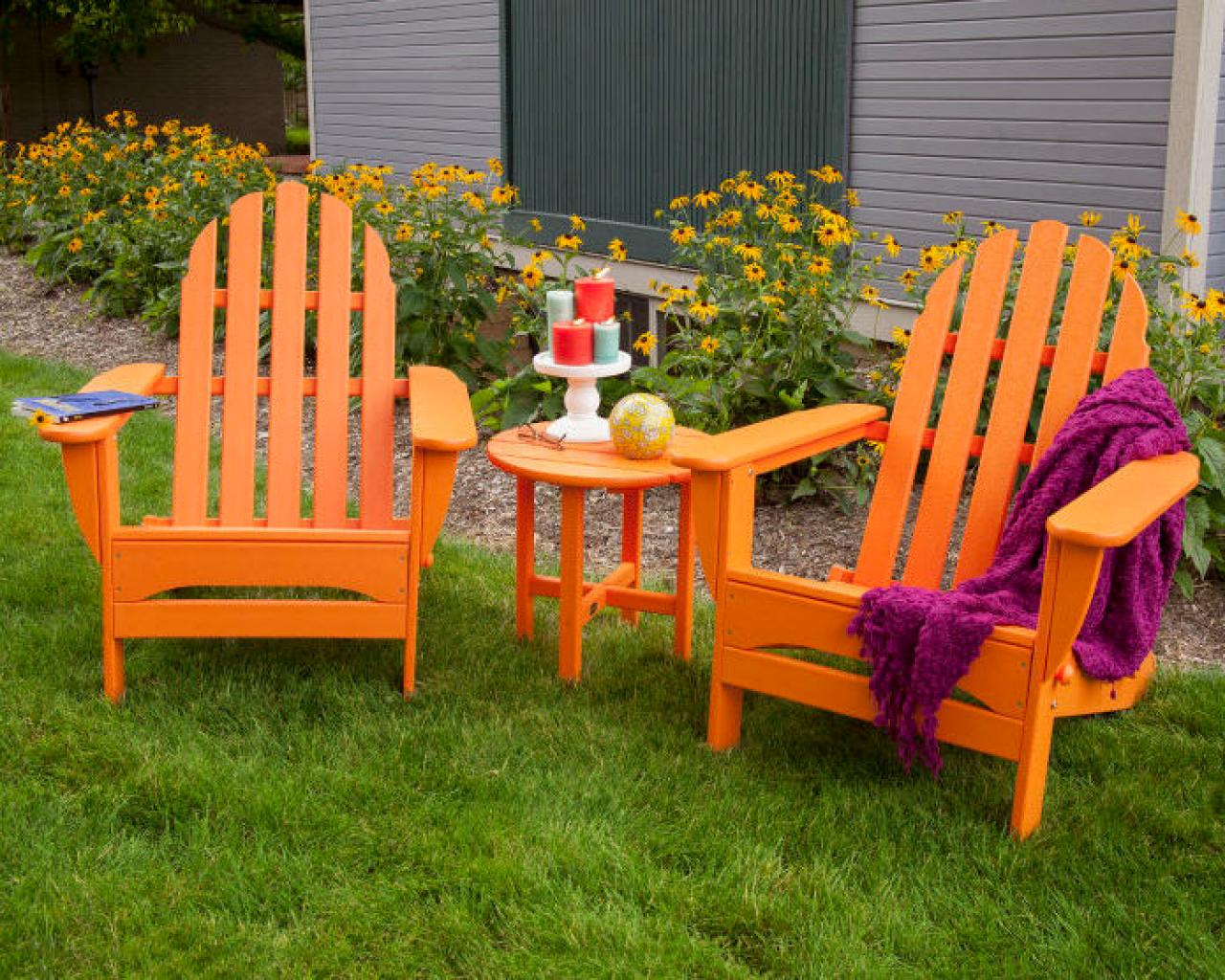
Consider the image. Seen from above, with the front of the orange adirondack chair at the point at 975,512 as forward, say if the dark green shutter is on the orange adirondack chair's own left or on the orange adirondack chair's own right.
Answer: on the orange adirondack chair's own right

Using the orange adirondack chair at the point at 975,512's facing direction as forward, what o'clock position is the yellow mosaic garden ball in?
The yellow mosaic garden ball is roughly at 2 o'clock from the orange adirondack chair.

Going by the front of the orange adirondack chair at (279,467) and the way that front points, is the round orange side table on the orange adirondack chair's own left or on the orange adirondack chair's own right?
on the orange adirondack chair's own left

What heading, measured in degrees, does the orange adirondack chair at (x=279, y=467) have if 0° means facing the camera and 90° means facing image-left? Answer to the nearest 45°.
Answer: approximately 0°

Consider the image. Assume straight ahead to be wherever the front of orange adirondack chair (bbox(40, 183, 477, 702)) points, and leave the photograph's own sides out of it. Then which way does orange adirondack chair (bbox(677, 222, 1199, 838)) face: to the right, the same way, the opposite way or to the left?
to the right

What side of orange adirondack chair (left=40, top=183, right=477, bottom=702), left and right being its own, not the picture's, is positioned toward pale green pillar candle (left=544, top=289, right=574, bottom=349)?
left

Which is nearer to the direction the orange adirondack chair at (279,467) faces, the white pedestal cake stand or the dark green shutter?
the white pedestal cake stand

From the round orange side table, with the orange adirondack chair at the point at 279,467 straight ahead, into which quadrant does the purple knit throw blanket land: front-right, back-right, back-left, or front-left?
back-left

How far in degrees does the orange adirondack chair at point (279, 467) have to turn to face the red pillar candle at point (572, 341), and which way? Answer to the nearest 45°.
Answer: approximately 45° to its left

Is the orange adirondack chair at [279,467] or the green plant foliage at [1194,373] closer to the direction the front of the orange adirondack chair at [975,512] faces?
the orange adirondack chair

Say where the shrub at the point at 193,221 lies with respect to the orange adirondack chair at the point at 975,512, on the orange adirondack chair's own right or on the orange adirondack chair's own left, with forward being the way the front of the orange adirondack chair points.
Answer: on the orange adirondack chair's own right

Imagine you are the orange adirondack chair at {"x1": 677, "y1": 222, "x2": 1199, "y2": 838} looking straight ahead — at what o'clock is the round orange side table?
The round orange side table is roughly at 2 o'clock from the orange adirondack chair.

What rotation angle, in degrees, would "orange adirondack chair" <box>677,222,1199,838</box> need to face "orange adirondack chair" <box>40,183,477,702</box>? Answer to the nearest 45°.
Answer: approximately 45° to its right

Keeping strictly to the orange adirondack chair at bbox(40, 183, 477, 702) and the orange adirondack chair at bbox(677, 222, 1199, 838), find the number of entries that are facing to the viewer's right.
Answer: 0

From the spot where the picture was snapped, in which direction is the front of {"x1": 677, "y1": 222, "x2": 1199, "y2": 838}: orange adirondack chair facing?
facing the viewer and to the left of the viewer
